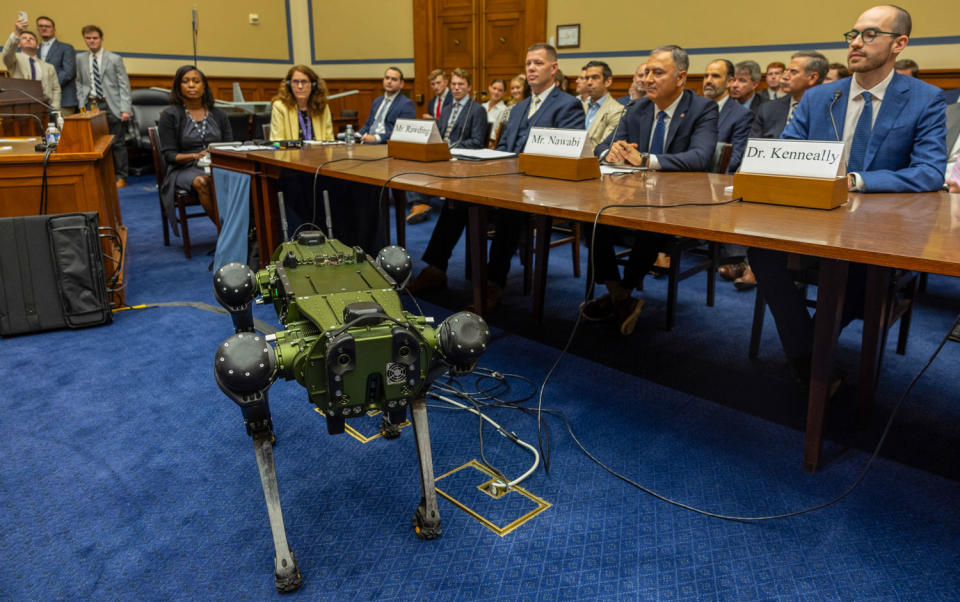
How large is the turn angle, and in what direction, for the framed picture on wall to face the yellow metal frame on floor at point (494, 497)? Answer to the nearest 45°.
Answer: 0° — it already faces it

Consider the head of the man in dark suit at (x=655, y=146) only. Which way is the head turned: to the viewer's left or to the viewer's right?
to the viewer's left

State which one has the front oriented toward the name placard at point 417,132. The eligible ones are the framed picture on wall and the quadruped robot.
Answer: the framed picture on wall

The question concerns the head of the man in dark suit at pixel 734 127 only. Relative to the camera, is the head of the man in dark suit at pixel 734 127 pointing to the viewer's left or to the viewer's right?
to the viewer's left

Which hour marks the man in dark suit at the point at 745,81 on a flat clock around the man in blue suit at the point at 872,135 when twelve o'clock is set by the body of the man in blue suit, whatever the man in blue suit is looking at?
The man in dark suit is roughly at 4 o'clock from the man in blue suit.

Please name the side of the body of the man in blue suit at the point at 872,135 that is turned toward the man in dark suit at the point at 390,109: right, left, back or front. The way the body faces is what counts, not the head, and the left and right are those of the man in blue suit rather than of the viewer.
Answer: right

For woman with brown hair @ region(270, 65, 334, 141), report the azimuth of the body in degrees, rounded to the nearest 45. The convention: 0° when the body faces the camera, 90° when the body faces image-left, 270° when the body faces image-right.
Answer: approximately 0°

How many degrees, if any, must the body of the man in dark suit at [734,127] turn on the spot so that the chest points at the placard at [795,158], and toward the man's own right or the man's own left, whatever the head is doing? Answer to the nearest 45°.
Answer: approximately 45° to the man's own left
